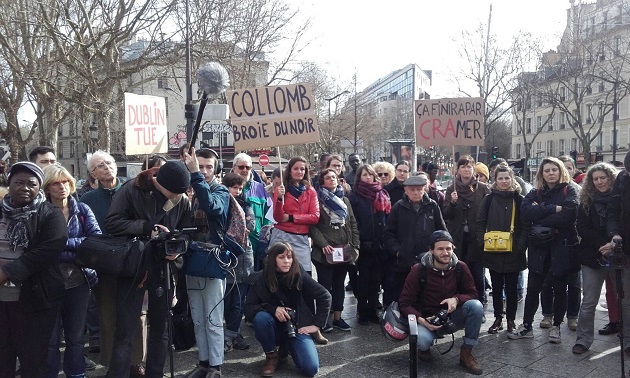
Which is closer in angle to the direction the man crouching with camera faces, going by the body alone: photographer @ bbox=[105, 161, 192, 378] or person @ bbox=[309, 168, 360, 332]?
the photographer

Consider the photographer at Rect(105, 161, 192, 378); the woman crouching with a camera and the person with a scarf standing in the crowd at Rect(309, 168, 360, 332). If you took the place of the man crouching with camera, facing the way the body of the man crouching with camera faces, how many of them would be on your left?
0

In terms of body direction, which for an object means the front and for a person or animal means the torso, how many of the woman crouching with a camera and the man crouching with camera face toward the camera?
2

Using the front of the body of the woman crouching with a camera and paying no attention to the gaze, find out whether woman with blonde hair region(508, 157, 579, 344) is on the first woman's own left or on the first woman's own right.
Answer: on the first woman's own left

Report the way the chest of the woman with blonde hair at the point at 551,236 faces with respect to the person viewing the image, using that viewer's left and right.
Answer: facing the viewer and to the left of the viewer

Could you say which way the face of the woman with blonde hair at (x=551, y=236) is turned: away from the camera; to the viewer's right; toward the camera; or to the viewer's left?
toward the camera

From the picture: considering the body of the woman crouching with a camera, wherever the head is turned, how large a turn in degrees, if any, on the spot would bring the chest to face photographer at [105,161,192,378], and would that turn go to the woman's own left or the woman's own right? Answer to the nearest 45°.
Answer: approximately 45° to the woman's own right

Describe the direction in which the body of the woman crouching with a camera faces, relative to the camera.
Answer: toward the camera

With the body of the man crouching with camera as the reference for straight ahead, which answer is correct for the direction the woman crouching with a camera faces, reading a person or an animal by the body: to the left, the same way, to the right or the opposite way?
the same way

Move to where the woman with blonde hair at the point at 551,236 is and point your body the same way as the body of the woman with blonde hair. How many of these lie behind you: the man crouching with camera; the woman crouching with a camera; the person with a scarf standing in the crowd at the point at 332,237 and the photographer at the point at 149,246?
0

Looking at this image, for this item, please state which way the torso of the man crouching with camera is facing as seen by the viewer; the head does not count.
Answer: toward the camera

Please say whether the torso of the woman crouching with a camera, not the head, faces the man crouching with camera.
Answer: no

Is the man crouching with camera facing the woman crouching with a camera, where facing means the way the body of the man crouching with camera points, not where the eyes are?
no

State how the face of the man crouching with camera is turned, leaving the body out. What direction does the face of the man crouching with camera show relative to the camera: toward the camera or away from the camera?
toward the camera

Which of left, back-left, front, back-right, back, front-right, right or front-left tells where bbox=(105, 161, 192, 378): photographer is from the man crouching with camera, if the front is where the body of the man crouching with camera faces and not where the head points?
front-right
